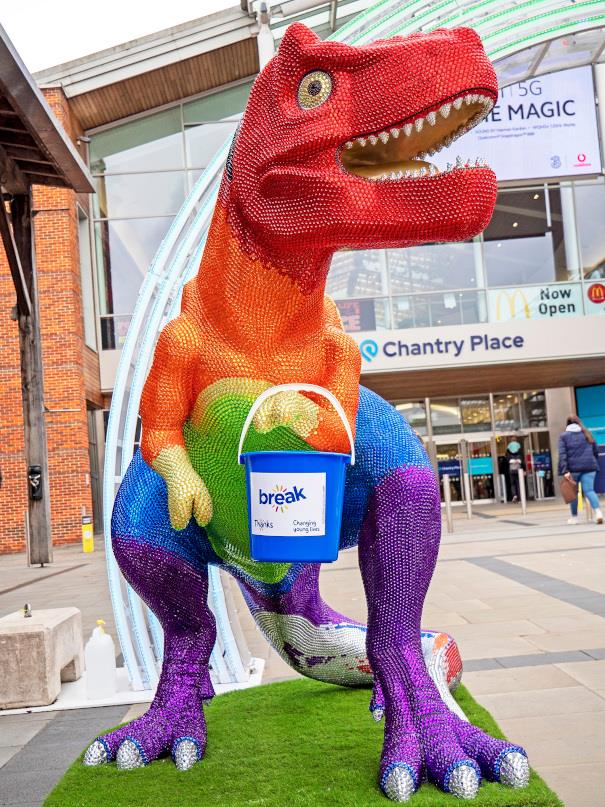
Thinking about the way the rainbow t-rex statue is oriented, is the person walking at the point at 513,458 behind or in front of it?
behind

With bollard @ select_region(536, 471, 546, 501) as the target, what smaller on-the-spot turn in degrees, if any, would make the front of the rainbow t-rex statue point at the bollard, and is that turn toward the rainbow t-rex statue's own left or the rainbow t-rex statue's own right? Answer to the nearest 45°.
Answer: approximately 180°

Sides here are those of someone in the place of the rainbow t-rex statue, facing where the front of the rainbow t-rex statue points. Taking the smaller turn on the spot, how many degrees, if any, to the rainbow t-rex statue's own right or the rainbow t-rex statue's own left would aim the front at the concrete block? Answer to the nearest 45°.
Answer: approximately 135° to the rainbow t-rex statue's own right

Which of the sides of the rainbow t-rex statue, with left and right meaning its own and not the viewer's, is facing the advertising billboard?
back

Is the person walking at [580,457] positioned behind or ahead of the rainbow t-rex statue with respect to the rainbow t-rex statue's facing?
behind

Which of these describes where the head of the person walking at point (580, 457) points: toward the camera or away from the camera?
away from the camera

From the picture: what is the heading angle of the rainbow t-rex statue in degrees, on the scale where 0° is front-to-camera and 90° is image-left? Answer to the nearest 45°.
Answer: approximately 0°
